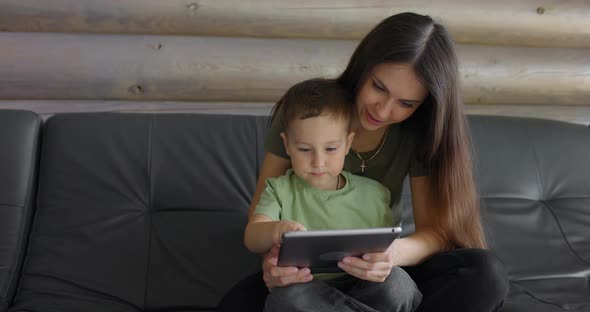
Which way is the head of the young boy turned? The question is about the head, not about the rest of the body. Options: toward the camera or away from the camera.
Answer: toward the camera

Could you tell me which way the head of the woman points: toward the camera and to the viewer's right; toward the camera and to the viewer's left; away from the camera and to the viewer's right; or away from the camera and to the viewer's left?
toward the camera and to the viewer's left

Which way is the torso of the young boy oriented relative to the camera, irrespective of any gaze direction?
toward the camera

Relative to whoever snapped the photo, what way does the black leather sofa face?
facing the viewer

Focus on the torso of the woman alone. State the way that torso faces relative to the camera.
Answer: toward the camera

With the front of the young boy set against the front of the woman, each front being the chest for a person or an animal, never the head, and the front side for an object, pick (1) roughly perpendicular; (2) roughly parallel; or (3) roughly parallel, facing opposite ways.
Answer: roughly parallel
